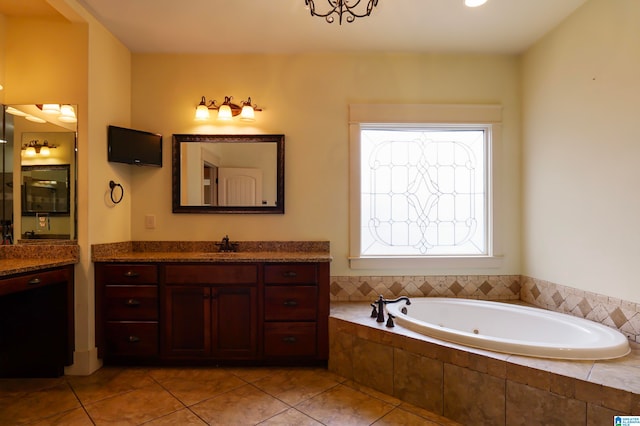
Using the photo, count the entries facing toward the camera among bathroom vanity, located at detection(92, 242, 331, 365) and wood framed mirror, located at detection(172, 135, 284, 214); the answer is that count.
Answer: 2

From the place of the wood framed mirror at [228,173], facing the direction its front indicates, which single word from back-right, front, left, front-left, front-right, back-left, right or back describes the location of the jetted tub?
front-left

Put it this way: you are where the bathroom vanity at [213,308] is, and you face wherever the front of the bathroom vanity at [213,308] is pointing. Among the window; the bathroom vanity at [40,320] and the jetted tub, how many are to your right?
1

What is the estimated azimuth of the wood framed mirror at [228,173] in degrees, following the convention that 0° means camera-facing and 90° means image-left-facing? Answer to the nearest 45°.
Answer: approximately 0°

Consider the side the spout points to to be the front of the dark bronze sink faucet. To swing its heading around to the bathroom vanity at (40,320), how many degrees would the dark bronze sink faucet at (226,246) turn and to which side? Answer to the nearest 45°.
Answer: approximately 90° to its right

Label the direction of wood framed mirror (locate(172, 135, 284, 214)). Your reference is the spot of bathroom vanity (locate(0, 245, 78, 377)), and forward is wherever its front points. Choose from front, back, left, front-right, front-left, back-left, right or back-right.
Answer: front-left

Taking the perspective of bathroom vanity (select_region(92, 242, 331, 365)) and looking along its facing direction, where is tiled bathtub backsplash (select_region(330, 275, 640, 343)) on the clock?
The tiled bathtub backsplash is roughly at 9 o'clock from the bathroom vanity.

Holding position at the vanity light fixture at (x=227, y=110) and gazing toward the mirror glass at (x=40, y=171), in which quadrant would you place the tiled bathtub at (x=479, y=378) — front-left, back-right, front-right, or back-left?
back-left

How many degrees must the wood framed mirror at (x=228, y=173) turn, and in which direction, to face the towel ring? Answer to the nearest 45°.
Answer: approximately 90° to its right
